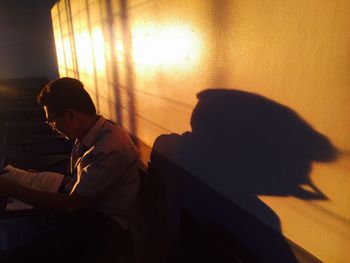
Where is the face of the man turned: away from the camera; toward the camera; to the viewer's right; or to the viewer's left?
to the viewer's left

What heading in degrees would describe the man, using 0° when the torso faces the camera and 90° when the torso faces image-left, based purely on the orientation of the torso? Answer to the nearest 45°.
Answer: approximately 90°
